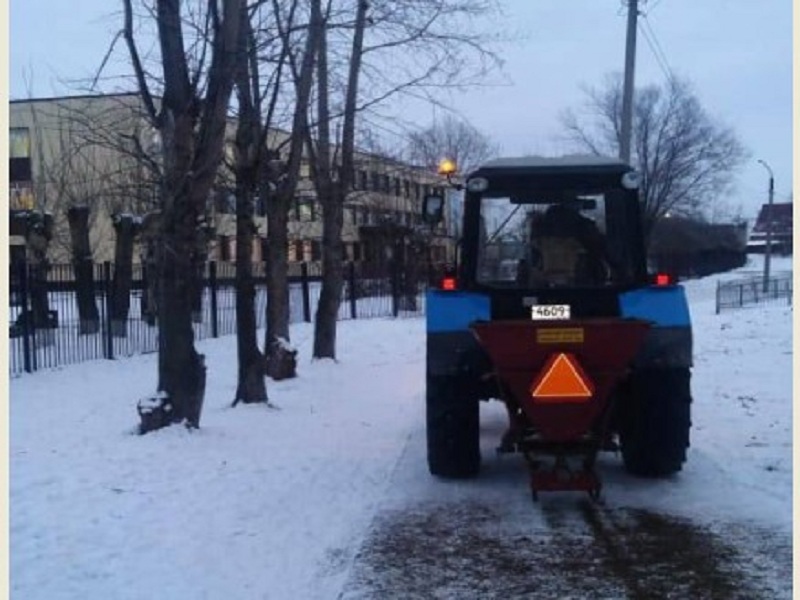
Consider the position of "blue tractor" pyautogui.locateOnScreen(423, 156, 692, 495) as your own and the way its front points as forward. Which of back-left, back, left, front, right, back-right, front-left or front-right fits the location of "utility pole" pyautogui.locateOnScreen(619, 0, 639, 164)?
front

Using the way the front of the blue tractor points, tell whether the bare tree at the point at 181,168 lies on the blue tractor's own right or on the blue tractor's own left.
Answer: on the blue tractor's own left

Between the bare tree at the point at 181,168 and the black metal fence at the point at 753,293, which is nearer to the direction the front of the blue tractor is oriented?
the black metal fence

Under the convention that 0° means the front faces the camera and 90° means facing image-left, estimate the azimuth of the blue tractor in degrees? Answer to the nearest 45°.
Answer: approximately 180°

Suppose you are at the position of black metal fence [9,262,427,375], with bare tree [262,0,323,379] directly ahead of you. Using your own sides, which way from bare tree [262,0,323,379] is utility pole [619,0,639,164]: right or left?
left

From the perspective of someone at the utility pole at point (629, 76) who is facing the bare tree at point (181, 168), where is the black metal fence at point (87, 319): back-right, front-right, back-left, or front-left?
front-right

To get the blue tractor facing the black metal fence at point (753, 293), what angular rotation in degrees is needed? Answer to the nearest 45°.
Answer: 0° — it already faces it

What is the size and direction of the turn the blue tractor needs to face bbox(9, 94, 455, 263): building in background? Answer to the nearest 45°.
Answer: approximately 45° to its left

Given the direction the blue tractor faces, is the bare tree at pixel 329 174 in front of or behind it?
in front
